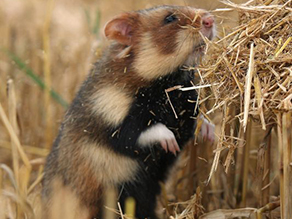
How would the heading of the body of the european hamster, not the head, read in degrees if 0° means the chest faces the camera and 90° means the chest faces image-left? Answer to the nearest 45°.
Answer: approximately 270°

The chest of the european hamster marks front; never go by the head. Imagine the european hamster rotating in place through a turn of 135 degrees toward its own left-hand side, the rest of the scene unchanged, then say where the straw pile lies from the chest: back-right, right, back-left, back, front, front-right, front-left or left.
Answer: back
